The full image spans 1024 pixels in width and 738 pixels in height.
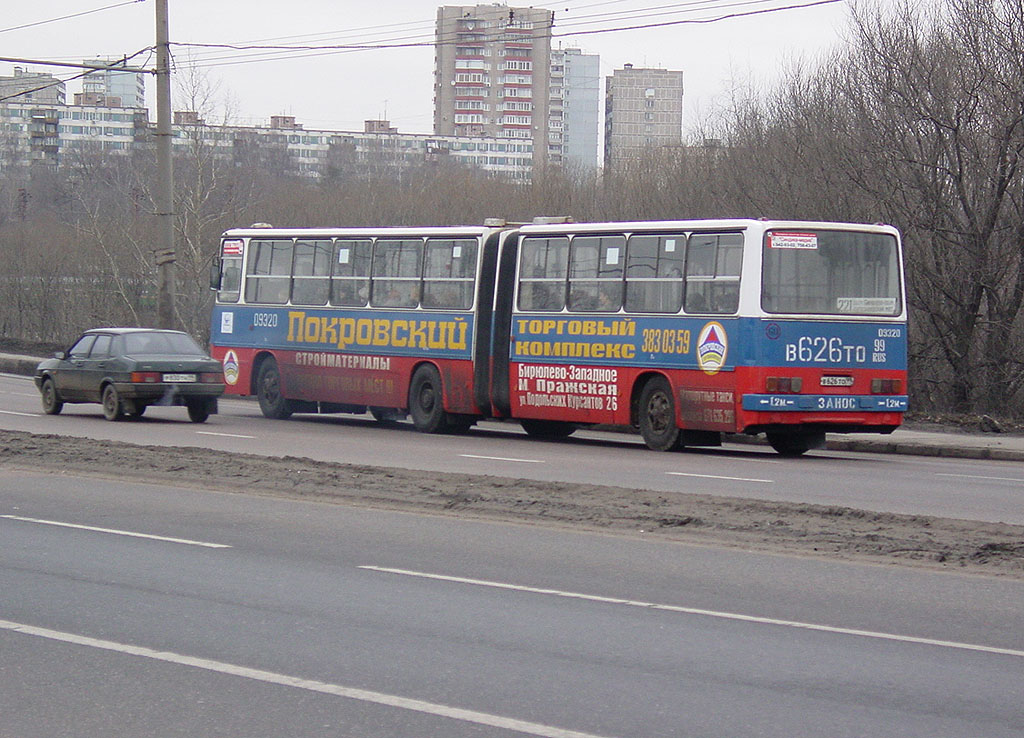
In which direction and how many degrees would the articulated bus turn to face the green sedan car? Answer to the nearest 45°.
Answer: approximately 45° to its left

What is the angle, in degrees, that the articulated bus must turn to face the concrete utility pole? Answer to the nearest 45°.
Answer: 0° — it already faces it

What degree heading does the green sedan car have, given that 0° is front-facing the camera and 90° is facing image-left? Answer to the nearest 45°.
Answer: approximately 135°

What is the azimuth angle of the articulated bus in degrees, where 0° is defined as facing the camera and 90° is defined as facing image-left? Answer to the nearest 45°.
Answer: approximately 135°

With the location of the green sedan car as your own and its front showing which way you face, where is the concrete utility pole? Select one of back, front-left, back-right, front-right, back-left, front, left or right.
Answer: front-right

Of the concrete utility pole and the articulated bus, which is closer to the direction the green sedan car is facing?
the concrete utility pole
